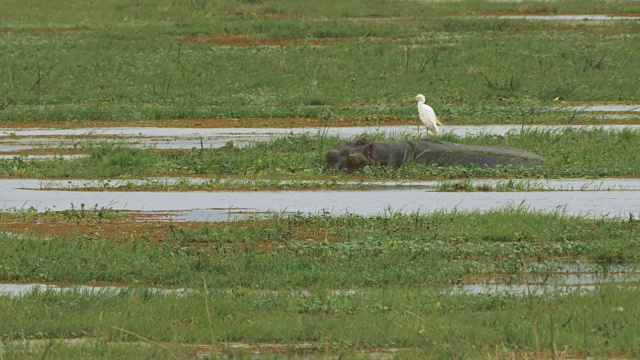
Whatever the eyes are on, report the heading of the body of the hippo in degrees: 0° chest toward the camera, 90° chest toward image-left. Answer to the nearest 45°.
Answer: approximately 90°

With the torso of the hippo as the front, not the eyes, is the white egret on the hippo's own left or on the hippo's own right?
on the hippo's own right
